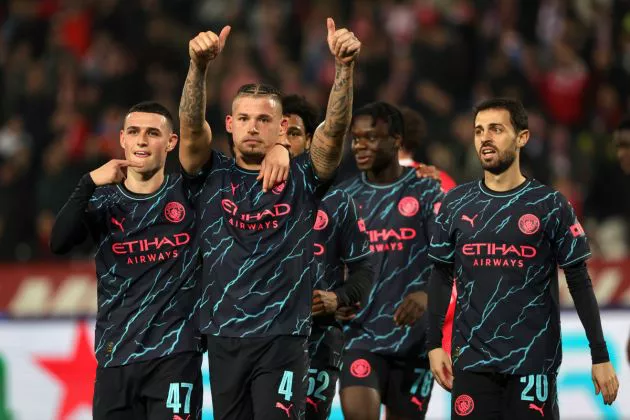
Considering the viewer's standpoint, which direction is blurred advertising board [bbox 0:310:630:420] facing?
facing the viewer
